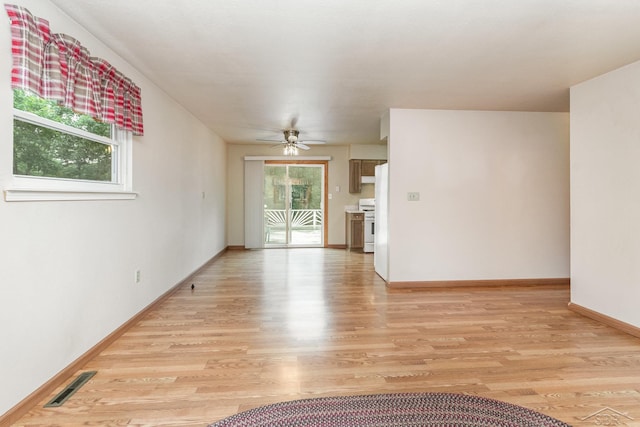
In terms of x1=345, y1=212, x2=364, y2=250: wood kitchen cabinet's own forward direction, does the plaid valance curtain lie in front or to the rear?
in front

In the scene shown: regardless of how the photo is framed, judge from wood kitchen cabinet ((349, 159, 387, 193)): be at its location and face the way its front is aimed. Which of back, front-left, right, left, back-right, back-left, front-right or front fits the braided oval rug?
front

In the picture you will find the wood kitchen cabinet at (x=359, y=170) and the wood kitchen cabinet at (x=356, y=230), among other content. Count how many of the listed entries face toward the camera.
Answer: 2

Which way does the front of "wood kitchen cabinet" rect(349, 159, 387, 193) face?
toward the camera

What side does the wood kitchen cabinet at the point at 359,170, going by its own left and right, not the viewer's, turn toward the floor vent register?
front

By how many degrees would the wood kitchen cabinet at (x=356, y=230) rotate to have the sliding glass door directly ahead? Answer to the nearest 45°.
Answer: approximately 90° to its right

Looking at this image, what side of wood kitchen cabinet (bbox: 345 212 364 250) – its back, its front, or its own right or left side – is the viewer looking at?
front

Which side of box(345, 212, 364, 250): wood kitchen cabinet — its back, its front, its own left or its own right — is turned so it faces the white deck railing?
back
